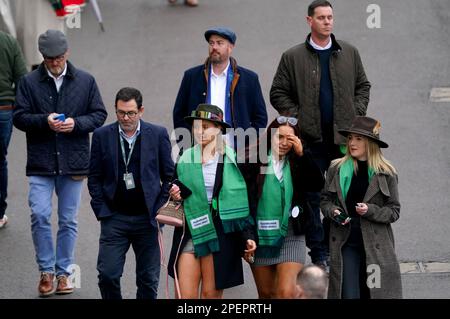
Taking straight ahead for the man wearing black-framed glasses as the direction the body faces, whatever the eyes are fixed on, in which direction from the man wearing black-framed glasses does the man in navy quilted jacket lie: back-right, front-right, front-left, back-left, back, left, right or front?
back-right

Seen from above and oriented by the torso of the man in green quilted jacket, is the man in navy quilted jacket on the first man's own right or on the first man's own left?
on the first man's own right

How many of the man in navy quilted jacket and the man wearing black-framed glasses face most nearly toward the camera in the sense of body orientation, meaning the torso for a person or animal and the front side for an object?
2

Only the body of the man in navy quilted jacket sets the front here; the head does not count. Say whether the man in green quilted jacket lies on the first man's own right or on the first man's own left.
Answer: on the first man's own left

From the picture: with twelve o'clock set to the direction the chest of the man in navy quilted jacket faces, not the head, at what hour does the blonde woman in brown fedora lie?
The blonde woman in brown fedora is roughly at 10 o'clock from the man in navy quilted jacket.

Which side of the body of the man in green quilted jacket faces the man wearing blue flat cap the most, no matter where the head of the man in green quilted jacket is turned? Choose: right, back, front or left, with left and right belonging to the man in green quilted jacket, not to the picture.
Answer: right
